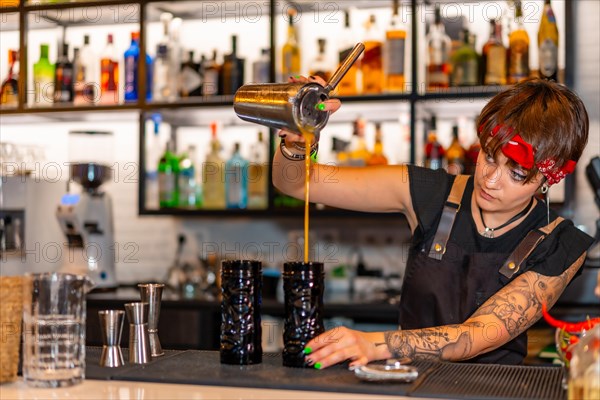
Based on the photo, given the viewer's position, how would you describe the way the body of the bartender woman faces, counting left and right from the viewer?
facing the viewer and to the left of the viewer

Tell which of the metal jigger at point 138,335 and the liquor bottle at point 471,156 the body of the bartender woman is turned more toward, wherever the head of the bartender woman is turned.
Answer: the metal jigger

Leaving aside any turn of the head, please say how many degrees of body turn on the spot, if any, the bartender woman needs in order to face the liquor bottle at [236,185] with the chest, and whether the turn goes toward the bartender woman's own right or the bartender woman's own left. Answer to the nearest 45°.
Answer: approximately 90° to the bartender woman's own right

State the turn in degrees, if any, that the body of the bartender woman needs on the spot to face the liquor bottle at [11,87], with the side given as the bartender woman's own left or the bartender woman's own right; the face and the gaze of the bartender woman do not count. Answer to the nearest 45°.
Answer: approximately 90° to the bartender woman's own right

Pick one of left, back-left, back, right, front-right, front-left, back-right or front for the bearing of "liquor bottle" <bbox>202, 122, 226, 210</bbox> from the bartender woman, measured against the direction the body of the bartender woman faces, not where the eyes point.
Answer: right

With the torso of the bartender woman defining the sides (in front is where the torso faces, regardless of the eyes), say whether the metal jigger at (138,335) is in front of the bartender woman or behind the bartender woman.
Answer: in front

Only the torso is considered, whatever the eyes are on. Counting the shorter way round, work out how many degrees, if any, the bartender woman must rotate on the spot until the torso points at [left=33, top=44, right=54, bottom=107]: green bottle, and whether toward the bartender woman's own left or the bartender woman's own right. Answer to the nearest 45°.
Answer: approximately 90° to the bartender woman's own right

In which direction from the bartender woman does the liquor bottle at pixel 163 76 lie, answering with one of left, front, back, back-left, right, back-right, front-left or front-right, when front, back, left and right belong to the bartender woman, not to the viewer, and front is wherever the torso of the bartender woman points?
right

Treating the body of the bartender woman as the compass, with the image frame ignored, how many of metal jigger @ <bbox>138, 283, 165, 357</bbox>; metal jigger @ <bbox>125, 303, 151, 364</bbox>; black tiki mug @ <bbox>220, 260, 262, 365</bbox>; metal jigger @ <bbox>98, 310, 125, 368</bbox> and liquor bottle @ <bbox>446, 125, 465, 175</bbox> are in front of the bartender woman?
4

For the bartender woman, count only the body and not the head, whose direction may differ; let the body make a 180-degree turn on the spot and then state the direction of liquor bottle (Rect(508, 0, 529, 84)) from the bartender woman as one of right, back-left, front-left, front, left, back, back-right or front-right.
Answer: front-left

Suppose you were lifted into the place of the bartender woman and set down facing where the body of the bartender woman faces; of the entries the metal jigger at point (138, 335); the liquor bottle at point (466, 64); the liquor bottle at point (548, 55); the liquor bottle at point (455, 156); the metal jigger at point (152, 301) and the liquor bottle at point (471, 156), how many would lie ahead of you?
2

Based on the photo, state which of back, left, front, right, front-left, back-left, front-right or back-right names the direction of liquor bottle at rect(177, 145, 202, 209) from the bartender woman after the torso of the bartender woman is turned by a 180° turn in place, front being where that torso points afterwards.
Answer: left

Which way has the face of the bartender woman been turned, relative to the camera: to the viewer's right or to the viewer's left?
to the viewer's left

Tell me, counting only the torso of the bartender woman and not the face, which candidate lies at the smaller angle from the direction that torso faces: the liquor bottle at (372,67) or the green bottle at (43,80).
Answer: the green bottle

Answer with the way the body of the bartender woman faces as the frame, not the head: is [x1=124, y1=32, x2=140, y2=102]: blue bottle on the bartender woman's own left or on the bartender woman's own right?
on the bartender woman's own right

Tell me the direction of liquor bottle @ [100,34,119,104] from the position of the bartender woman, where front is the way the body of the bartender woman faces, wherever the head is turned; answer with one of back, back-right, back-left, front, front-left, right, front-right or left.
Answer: right

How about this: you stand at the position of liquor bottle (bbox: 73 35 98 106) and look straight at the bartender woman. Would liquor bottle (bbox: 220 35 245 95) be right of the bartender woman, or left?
left

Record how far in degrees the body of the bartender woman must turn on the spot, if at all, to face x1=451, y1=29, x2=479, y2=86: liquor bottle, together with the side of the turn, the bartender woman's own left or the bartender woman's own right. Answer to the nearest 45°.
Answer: approximately 135° to the bartender woman's own right
